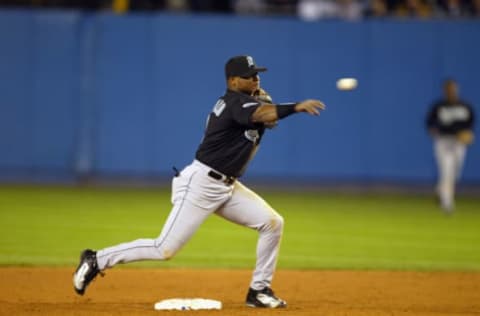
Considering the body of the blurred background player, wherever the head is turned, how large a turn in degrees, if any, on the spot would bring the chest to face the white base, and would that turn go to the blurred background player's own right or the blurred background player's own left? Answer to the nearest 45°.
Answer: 0° — they already face it

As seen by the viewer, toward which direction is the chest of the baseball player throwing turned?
to the viewer's right

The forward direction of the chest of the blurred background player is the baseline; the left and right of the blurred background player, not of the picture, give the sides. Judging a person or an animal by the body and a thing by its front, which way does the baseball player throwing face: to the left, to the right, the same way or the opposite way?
to the left

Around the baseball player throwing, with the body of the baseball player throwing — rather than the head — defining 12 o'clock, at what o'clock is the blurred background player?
The blurred background player is roughly at 10 o'clock from the baseball player throwing.

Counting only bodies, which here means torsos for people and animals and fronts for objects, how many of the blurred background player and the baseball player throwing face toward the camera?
1

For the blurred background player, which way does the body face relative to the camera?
toward the camera

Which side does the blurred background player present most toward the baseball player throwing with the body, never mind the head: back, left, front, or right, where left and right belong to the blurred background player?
front

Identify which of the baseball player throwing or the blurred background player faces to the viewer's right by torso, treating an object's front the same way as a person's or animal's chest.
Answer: the baseball player throwing
